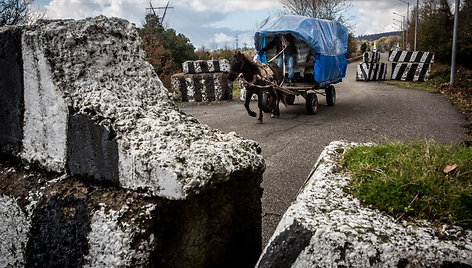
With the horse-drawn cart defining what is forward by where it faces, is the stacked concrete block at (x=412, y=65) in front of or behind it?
behind

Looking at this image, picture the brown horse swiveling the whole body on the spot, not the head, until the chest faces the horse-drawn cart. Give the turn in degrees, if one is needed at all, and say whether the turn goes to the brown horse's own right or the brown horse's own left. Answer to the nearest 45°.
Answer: approximately 180°

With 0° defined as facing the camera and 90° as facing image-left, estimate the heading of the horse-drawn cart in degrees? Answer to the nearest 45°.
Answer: approximately 45°

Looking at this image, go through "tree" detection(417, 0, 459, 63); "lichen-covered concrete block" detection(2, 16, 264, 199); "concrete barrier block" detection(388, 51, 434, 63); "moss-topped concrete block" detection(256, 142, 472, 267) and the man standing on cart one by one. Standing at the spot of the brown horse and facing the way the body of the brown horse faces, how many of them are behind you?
3

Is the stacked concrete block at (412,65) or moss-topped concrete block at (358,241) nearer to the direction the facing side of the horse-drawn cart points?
the moss-topped concrete block

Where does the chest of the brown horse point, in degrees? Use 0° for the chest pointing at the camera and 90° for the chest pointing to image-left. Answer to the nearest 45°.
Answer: approximately 45°

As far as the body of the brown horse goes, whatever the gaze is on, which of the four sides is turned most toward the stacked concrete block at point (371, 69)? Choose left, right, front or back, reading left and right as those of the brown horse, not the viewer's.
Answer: back

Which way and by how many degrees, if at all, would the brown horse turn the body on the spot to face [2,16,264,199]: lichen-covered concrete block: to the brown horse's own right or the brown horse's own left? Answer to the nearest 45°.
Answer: approximately 45° to the brown horse's own left

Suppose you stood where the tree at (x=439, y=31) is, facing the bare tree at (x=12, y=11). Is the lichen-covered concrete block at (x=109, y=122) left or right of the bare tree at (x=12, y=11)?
left
